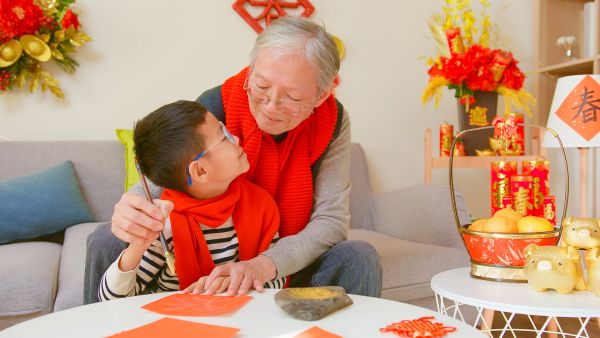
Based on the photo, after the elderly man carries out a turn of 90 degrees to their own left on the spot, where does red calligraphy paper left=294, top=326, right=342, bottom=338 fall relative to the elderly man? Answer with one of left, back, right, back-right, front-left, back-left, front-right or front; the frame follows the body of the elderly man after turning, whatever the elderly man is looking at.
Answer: front-right

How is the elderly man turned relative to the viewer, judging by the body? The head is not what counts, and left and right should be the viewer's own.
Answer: facing the viewer and to the left of the viewer

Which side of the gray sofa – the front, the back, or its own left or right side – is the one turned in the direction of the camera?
front

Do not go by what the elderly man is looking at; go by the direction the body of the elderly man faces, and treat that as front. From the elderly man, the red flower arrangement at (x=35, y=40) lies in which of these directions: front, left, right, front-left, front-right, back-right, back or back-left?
right

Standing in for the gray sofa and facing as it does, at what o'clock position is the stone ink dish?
The stone ink dish is roughly at 11 o'clock from the gray sofa.

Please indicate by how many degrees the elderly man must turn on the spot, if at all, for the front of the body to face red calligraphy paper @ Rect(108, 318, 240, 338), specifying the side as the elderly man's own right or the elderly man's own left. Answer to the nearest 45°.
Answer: approximately 45° to the elderly man's own left

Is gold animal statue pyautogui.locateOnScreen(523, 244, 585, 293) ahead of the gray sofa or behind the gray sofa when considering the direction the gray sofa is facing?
ahead

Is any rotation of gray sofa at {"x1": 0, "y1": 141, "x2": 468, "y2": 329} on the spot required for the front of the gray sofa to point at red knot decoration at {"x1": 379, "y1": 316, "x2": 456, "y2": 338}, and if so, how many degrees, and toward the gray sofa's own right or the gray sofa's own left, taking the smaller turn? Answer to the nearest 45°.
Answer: approximately 45° to the gray sofa's own left

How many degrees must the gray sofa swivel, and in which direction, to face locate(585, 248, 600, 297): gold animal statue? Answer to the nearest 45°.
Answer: approximately 45° to its left

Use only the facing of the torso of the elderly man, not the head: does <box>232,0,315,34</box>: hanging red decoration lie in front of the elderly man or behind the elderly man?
behind

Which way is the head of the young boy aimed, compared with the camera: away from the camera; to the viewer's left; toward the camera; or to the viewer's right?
to the viewer's right

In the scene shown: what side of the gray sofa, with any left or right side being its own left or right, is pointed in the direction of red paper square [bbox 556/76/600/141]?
left

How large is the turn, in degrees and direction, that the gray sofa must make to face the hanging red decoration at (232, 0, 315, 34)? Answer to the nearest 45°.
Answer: approximately 135° to its left
